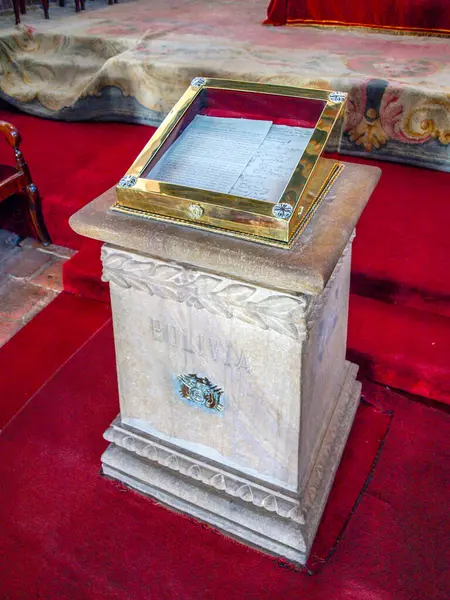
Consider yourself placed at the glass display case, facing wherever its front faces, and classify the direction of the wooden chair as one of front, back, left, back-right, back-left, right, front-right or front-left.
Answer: back-right

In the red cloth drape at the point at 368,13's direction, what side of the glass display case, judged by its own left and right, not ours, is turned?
back

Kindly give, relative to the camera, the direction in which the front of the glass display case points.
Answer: facing the viewer
